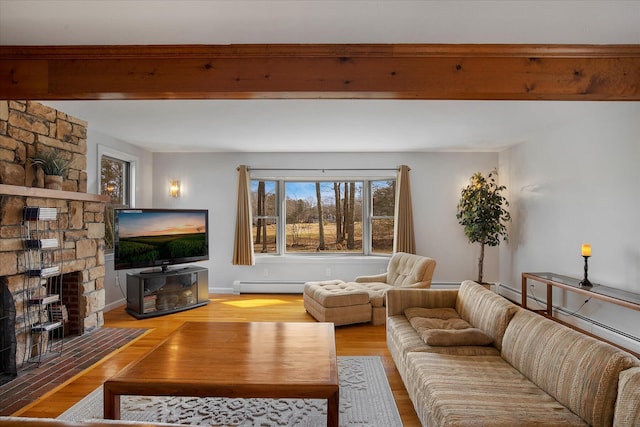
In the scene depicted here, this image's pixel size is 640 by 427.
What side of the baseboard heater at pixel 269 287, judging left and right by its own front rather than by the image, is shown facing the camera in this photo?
front

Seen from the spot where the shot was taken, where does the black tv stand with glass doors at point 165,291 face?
facing the viewer and to the right of the viewer

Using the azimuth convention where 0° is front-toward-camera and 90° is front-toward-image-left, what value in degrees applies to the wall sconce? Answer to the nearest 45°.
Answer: approximately 0°

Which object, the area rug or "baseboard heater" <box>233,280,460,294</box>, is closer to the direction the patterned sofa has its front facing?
the area rug

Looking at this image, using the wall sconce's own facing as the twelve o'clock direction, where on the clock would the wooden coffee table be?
The wooden coffee table is roughly at 12 o'clock from the wall sconce.

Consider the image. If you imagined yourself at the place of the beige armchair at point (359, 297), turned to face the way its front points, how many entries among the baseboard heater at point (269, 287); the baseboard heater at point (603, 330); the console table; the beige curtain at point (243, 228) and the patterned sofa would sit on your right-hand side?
2

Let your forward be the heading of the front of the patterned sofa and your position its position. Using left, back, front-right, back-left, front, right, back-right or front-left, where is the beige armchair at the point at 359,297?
right

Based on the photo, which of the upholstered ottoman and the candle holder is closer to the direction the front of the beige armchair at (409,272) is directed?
the upholstered ottoman

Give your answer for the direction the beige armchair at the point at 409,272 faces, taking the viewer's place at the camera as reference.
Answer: facing the viewer and to the left of the viewer
